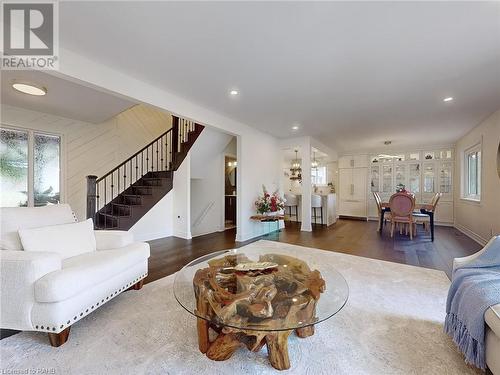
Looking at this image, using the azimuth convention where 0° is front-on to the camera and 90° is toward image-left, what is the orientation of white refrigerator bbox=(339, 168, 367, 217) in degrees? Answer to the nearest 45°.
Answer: approximately 0°

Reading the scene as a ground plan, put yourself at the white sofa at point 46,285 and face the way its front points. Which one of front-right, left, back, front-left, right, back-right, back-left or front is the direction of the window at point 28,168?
back-left

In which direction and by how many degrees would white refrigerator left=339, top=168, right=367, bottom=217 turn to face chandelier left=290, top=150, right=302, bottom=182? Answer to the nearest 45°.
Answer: approximately 90° to its right

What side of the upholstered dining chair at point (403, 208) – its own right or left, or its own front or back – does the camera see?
back

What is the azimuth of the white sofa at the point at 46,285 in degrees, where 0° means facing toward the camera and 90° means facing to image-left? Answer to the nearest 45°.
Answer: approximately 315°

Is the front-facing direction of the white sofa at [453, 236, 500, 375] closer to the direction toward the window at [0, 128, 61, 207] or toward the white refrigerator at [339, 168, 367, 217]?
the window

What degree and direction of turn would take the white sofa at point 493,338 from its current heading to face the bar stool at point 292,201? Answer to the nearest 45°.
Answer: approximately 90° to its right

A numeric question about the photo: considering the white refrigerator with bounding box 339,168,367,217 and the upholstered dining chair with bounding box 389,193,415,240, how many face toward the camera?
1

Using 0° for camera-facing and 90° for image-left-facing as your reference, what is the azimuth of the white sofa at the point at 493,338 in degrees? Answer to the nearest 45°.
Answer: approximately 45°

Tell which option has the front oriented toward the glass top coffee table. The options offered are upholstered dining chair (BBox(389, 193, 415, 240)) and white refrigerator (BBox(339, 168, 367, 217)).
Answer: the white refrigerator

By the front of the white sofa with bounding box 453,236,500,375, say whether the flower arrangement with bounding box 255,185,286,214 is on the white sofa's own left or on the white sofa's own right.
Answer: on the white sofa's own right

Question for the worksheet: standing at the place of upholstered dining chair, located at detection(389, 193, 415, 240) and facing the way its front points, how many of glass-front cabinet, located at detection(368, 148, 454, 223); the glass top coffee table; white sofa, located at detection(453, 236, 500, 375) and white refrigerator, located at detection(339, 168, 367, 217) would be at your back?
2

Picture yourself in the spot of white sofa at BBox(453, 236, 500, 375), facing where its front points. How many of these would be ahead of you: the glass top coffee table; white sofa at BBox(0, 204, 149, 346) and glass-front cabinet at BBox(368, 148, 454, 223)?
2
